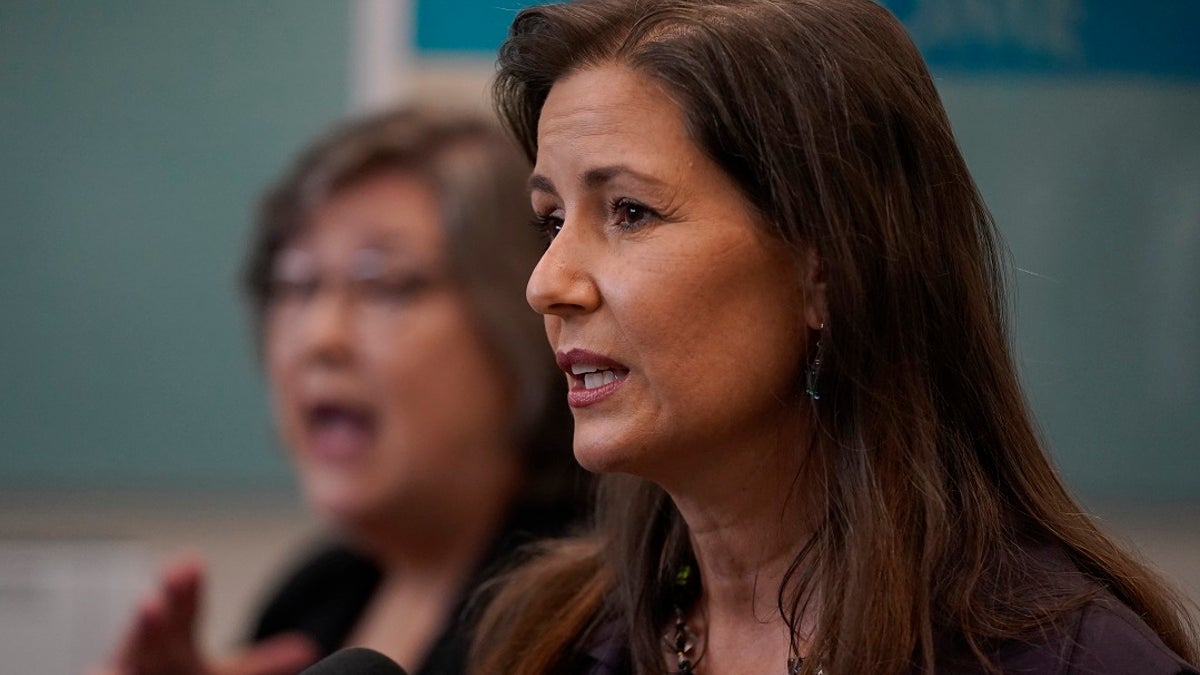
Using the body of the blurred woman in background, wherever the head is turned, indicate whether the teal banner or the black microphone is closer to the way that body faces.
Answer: the black microphone

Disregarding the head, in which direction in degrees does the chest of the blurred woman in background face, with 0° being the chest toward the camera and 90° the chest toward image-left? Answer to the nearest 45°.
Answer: approximately 45°

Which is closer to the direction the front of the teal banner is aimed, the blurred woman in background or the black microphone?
the black microphone

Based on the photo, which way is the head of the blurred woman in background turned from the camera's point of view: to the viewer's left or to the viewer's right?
to the viewer's left

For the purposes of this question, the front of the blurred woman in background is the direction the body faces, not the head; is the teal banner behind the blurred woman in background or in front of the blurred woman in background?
behind

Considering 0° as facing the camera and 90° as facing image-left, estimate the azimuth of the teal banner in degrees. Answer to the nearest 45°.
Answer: approximately 0°

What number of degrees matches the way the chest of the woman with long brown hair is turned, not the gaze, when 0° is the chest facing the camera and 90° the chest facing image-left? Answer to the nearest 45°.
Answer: approximately 45°

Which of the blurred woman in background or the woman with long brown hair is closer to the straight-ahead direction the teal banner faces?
the woman with long brown hair
